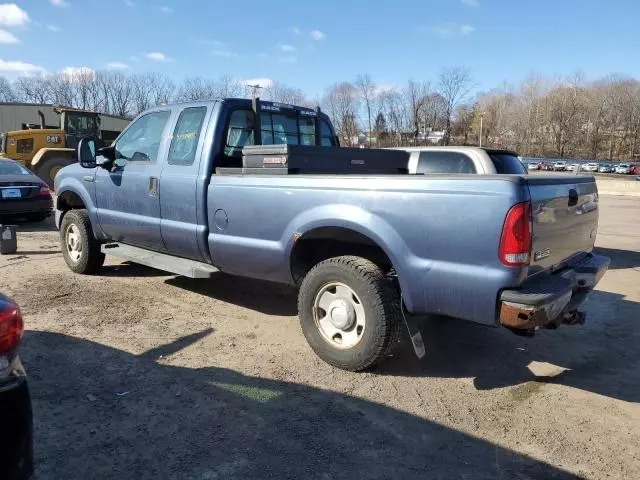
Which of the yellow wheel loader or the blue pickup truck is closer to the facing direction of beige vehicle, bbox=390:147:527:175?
the yellow wheel loader

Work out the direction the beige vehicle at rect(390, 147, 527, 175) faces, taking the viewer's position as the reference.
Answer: facing away from the viewer and to the left of the viewer

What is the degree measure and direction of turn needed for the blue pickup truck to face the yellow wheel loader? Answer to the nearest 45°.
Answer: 0° — it already faces it

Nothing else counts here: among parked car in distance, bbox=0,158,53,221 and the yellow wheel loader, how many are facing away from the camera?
1

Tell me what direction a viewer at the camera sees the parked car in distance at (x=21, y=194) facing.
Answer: facing away from the viewer

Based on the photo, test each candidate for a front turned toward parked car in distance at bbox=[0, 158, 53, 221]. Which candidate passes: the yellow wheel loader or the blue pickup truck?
the blue pickup truck

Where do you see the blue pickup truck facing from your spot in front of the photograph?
facing away from the viewer and to the left of the viewer

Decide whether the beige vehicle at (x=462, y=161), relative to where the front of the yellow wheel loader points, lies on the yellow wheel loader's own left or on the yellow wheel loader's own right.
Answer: on the yellow wheel loader's own right
